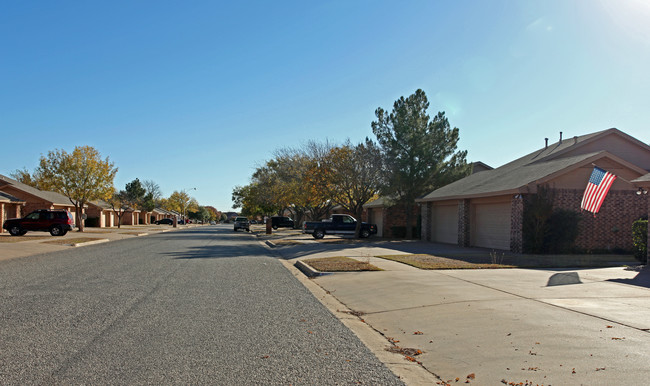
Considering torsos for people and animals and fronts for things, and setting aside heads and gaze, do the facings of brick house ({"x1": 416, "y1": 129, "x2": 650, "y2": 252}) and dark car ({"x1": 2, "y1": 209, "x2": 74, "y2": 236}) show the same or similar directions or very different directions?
same or similar directions

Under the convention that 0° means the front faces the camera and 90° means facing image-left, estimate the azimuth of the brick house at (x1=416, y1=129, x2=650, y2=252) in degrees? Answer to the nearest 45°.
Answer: approximately 45°

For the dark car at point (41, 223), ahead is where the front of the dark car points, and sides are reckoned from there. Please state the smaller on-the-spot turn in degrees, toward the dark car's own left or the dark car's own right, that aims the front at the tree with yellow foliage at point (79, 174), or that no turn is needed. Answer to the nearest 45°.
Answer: approximately 90° to the dark car's own right

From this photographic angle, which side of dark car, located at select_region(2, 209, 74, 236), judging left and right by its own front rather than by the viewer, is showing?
left

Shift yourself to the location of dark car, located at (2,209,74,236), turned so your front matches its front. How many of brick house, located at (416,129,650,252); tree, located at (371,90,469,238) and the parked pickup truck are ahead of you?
0
